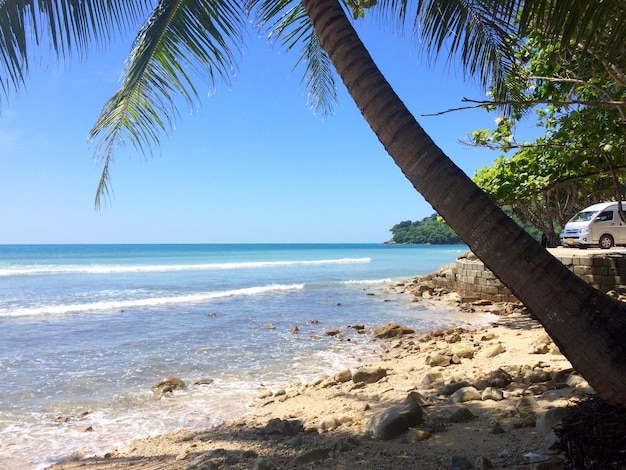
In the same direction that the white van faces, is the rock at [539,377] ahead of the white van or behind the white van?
ahead

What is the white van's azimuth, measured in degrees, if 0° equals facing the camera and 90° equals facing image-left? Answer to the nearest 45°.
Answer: approximately 45°

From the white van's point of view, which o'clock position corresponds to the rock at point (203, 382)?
The rock is roughly at 11 o'clock from the white van.

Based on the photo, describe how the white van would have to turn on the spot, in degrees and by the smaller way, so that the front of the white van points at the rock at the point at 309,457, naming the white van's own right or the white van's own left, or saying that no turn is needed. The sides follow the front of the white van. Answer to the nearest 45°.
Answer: approximately 45° to the white van's own left

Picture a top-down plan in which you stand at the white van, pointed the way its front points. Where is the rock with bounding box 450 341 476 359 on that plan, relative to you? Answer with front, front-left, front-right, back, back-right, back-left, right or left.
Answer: front-left

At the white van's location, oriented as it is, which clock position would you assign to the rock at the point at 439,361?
The rock is roughly at 11 o'clock from the white van.

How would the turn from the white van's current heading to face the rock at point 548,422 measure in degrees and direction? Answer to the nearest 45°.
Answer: approximately 45° to its left

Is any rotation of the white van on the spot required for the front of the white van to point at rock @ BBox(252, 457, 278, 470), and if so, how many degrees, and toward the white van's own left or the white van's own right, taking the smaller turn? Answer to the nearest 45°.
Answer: approximately 45° to the white van's own left

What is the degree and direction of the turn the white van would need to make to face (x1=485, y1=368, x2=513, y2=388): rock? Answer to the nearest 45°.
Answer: approximately 45° to its left

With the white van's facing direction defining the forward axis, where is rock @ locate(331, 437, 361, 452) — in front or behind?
in front

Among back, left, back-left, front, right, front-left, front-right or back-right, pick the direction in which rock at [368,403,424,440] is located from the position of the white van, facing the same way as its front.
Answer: front-left

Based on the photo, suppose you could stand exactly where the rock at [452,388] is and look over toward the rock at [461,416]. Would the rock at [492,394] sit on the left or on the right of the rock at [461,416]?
left

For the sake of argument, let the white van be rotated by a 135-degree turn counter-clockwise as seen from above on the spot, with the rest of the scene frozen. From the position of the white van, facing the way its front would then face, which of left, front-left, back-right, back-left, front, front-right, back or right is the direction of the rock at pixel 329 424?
right

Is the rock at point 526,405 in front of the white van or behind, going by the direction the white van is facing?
in front

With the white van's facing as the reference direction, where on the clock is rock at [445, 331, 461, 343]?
The rock is roughly at 11 o'clock from the white van.

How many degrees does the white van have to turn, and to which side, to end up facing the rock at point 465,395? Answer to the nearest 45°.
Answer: approximately 45° to its left

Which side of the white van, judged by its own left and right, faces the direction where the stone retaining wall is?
front
